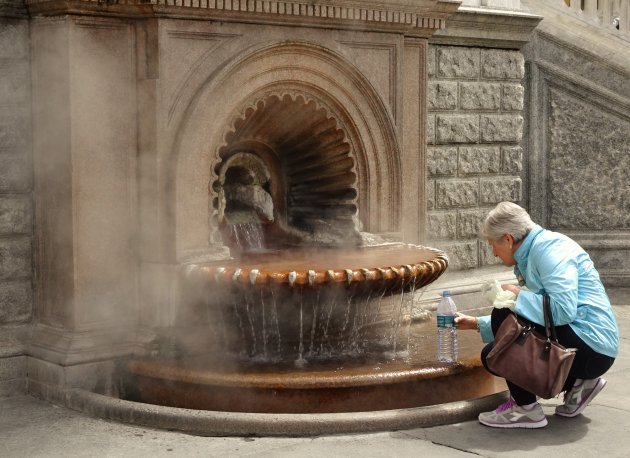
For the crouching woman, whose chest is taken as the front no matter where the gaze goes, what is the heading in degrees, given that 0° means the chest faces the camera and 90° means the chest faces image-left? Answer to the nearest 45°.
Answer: approximately 90°

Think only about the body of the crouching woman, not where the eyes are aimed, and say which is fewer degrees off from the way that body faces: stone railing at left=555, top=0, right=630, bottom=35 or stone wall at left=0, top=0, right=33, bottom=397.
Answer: the stone wall

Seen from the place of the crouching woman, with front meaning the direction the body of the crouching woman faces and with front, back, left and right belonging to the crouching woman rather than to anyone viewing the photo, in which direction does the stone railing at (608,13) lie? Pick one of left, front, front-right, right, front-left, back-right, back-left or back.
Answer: right

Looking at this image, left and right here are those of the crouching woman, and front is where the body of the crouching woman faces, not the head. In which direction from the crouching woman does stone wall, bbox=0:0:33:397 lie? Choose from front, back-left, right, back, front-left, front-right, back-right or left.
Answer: front

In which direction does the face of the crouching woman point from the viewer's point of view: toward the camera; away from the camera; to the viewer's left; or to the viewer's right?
to the viewer's left

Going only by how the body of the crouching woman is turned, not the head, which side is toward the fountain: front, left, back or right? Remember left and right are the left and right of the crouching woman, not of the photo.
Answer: front
